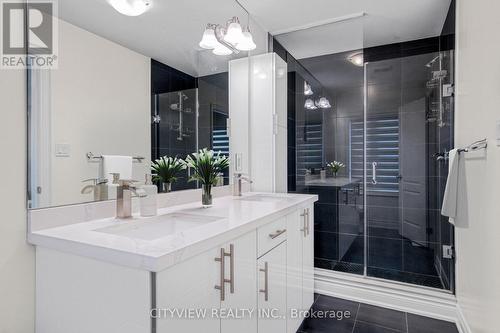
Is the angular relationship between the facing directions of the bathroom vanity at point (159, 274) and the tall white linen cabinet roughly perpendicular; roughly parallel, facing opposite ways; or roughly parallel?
roughly parallel

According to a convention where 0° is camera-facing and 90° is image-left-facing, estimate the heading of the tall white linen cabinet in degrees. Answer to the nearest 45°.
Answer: approximately 315°

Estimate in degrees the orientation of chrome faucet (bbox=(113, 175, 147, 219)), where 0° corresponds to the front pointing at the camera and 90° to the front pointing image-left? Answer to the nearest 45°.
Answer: approximately 315°

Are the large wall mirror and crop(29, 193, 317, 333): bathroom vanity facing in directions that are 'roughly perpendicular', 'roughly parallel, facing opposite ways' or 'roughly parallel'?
roughly parallel

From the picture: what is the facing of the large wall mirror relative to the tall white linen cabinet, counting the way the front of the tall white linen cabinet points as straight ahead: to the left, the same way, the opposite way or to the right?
the same way

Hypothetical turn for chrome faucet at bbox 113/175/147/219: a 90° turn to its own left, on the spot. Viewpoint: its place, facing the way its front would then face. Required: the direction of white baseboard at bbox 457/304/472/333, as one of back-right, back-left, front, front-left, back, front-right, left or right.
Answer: front-right

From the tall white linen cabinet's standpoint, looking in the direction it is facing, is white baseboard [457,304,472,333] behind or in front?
in front

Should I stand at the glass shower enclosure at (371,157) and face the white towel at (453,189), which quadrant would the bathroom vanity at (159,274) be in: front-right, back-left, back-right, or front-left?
front-right

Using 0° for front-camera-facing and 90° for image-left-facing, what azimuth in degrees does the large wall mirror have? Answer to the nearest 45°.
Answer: approximately 315°

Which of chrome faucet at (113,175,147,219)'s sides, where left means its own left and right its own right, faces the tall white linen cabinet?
left

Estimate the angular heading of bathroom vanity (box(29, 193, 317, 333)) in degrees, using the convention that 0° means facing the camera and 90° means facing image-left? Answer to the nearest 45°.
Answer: approximately 315°

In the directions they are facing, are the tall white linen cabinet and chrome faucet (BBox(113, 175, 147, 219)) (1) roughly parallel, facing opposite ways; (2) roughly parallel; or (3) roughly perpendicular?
roughly parallel

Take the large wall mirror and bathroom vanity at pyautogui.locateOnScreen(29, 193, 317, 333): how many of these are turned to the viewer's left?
0
